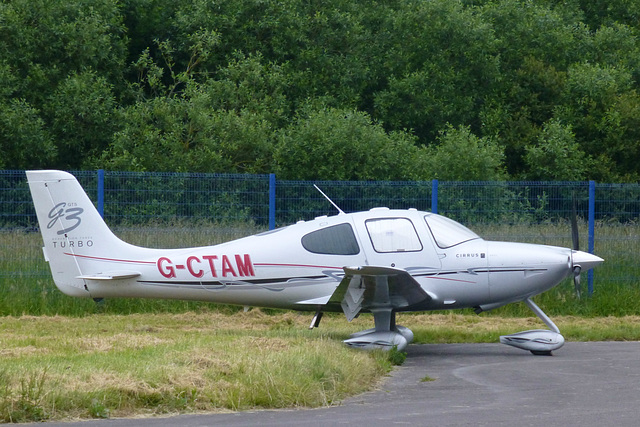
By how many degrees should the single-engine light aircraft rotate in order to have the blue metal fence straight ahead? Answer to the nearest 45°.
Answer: approximately 90° to its left

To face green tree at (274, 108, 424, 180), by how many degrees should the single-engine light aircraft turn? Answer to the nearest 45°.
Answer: approximately 90° to its left

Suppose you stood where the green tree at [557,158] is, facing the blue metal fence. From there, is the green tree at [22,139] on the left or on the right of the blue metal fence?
right

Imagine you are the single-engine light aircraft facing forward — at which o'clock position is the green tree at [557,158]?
The green tree is roughly at 10 o'clock from the single-engine light aircraft.

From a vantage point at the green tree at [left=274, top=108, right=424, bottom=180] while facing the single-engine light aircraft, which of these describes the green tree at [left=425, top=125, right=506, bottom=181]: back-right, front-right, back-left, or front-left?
back-left

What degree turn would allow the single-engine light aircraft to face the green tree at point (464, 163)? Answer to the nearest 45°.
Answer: approximately 90° to its left

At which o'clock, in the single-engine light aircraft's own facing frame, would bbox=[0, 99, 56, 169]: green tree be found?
The green tree is roughly at 8 o'clock from the single-engine light aircraft.

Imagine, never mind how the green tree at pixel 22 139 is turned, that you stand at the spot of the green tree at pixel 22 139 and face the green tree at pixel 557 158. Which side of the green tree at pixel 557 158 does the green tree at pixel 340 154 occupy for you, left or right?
right

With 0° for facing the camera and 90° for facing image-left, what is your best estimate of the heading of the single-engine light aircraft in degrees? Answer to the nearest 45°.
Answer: approximately 270°
